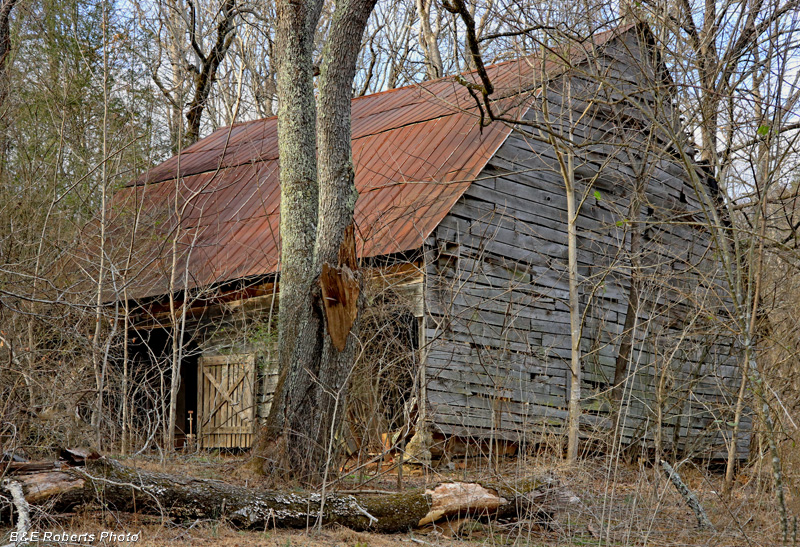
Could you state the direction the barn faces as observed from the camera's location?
facing the viewer and to the left of the viewer

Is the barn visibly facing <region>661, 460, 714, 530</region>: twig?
no

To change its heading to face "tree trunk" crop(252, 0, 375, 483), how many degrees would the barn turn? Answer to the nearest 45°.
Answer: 0° — it already faces it

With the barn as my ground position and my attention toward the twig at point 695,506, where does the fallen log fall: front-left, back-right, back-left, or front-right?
front-right

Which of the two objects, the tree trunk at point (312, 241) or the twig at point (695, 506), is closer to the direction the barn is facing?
the tree trunk

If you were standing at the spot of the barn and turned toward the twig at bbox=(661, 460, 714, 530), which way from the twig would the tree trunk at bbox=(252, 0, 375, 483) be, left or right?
right
